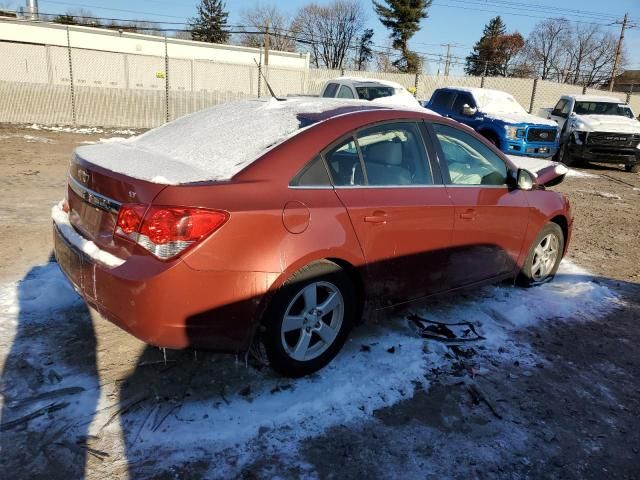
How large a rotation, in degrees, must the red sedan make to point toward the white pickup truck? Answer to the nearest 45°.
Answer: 0° — it already faces it

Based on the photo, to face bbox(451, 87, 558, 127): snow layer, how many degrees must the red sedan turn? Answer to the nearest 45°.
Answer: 0° — it already faces it

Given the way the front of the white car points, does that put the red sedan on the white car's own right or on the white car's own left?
on the white car's own right

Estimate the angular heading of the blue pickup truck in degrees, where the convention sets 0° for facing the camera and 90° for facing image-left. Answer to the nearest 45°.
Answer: approximately 315°

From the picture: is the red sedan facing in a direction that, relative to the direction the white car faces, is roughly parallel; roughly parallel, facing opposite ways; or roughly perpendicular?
roughly perpendicular

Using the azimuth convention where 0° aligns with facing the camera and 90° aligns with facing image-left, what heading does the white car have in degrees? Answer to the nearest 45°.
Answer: approximately 315°

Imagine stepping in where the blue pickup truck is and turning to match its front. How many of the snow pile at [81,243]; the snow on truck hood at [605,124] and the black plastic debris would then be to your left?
1

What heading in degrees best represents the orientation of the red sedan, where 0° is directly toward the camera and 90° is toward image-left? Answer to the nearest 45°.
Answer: approximately 225°

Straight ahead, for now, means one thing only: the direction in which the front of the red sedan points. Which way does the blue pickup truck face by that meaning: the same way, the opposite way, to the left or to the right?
to the right

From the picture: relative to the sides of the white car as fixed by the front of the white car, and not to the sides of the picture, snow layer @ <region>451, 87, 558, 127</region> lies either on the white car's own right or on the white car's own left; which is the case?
on the white car's own left
